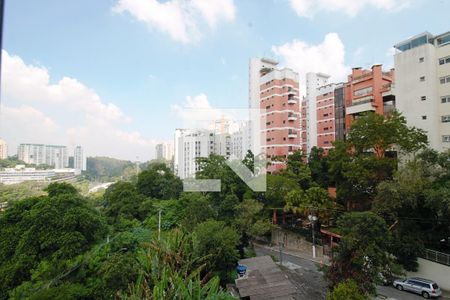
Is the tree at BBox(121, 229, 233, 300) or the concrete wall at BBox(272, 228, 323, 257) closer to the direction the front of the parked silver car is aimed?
the concrete wall

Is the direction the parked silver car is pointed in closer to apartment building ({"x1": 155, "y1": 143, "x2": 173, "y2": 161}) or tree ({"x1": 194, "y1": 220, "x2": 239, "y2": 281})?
the apartment building
